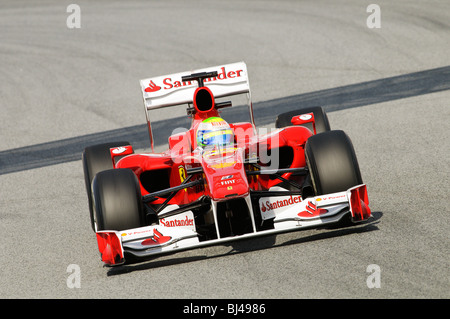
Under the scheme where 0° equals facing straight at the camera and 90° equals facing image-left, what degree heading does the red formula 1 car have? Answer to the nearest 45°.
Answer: approximately 0°
